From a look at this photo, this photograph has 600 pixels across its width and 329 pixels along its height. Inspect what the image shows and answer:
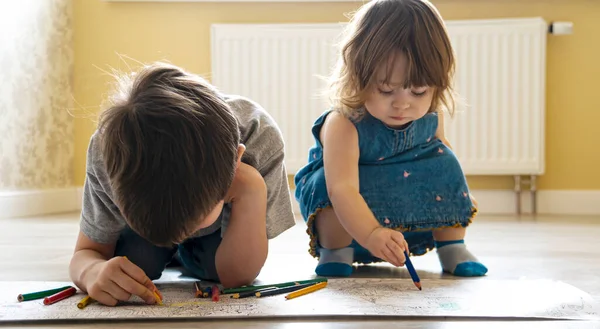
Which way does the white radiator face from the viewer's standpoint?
toward the camera

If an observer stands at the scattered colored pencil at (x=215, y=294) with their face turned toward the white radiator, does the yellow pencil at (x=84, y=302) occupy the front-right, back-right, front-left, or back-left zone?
back-left

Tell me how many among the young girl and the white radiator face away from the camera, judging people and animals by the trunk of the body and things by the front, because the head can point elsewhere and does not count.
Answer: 0

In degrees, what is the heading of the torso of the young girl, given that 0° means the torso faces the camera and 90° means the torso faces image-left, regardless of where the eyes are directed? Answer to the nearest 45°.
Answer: approximately 315°

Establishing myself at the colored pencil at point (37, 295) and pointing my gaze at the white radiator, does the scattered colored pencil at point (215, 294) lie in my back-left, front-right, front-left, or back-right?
front-right

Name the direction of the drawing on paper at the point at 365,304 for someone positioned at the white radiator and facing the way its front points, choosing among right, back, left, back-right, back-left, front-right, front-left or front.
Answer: front

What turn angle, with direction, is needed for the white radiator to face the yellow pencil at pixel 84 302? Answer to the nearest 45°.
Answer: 0° — it already faces it

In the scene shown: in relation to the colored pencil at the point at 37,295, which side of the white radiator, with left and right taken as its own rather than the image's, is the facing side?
front

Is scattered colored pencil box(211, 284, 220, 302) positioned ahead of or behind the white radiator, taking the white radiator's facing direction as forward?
ahead

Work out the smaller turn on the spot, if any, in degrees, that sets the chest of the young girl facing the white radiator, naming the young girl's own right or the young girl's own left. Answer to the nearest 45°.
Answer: approximately 135° to the young girl's own left

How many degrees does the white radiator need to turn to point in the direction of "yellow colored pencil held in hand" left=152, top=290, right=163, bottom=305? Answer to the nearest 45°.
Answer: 0° — it already faces it
